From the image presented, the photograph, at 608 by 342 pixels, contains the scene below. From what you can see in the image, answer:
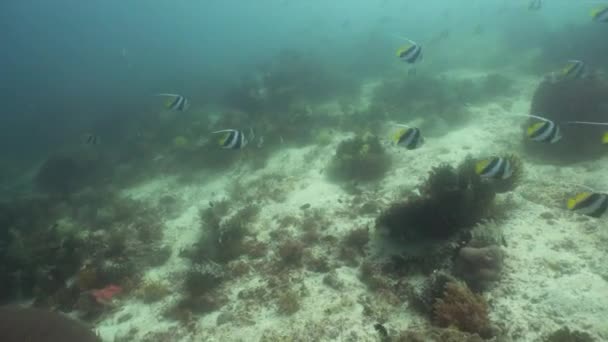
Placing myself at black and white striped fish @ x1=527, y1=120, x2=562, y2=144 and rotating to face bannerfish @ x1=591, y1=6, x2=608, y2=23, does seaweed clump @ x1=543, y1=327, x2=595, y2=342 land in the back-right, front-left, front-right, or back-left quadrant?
back-right

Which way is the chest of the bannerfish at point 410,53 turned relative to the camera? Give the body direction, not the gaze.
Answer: to the viewer's right

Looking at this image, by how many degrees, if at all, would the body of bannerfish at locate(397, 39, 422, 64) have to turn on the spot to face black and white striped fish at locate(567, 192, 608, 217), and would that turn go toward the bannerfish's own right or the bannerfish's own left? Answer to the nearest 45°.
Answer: approximately 45° to the bannerfish's own right

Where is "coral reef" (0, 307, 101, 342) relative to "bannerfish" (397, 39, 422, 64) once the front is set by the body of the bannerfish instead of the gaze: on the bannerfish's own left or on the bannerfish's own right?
on the bannerfish's own right

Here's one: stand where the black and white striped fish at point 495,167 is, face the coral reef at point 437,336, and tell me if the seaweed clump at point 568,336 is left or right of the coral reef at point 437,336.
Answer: left

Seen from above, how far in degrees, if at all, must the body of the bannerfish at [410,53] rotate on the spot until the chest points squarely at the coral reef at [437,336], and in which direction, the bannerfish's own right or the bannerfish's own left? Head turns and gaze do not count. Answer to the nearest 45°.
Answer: approximately 90° to the bannerfish's own right

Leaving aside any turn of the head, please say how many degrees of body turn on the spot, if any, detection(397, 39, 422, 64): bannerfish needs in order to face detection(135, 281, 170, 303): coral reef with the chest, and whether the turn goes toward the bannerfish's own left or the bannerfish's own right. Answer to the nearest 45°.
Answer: approximately 135° to the bannerfish's own right
